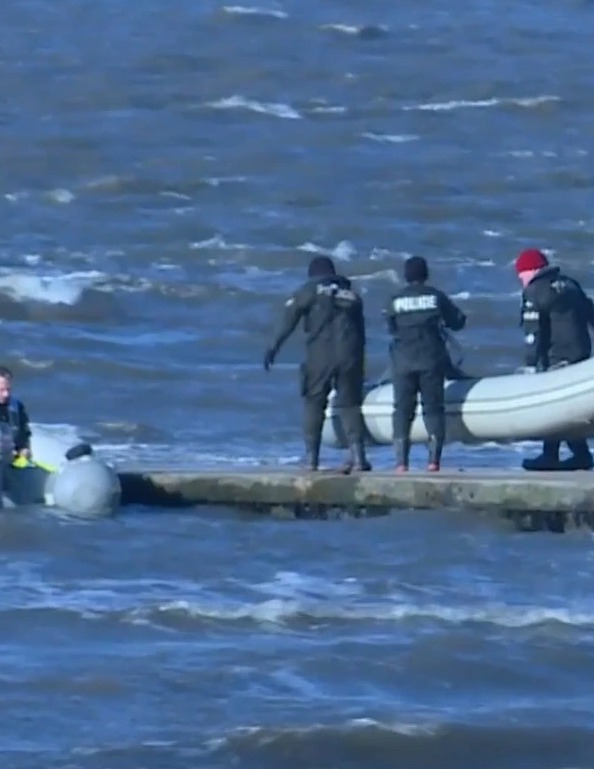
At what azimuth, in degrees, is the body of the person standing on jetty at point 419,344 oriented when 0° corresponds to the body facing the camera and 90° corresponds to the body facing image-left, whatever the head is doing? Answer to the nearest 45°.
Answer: approximately 180°

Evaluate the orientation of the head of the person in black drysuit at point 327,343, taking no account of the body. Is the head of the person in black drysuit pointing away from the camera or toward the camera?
away from the camera

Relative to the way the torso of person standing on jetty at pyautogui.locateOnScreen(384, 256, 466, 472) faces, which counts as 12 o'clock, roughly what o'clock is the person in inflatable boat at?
The person in inflatable boat is roughly at 9 o'clock from the person standing on jetty.

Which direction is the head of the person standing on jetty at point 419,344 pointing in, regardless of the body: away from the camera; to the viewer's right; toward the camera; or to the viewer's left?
away from the camera

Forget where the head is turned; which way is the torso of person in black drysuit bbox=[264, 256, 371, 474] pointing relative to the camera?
away from the camera

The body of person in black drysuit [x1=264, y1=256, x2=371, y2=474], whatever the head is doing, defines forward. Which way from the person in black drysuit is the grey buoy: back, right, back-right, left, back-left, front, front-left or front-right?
left

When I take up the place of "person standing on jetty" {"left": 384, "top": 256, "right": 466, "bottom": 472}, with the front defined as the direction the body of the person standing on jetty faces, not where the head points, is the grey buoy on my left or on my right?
on my left

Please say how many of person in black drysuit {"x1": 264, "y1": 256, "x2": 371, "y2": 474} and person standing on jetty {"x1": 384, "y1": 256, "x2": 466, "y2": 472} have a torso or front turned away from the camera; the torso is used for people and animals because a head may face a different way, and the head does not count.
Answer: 2

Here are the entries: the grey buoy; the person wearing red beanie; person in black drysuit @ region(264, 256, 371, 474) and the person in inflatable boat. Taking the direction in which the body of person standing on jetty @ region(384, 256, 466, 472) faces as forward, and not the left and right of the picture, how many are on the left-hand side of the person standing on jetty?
3

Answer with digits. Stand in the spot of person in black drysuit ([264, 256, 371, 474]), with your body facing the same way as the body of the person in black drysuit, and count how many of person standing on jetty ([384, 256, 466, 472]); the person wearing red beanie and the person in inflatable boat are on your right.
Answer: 2

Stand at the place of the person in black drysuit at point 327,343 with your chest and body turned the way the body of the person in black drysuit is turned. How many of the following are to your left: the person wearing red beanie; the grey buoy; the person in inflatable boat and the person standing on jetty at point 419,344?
2

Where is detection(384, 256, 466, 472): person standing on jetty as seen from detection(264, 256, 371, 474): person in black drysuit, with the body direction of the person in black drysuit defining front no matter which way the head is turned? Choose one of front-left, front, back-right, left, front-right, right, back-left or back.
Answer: right

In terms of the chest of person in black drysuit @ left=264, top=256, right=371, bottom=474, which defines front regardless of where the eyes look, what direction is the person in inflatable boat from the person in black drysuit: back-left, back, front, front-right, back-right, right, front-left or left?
left

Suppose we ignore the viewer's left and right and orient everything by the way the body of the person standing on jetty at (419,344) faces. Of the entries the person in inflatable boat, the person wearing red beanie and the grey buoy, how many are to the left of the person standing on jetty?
2
